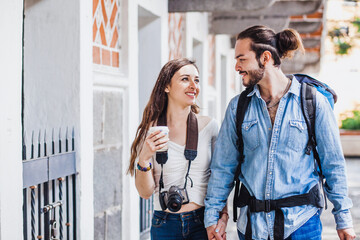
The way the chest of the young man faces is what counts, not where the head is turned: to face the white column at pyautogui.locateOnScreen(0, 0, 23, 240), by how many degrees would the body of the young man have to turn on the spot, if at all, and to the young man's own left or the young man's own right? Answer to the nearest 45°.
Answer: approximately 90° to the young man's own right

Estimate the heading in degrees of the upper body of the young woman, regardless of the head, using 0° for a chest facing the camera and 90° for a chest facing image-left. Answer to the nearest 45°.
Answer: approximately 0°

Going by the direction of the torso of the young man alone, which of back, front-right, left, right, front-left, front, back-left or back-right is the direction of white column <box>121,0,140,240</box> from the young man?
back-right

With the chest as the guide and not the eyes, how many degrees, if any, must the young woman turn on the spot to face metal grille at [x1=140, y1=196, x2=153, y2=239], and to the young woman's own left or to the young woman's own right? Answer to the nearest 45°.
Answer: approximately 180°

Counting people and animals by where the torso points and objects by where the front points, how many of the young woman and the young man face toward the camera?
2

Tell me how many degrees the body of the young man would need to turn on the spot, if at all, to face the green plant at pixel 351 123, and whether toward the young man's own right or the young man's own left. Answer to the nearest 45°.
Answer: approximately 180°
